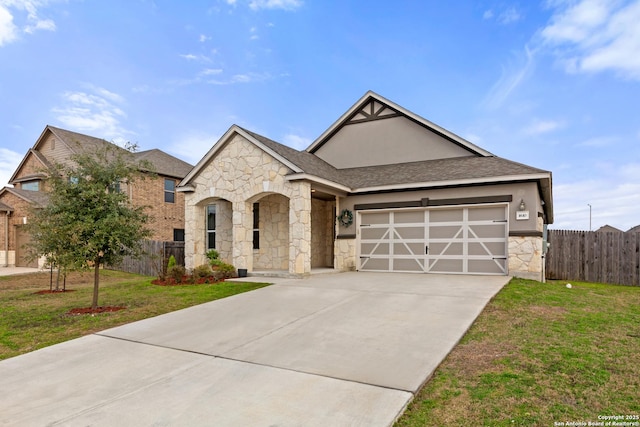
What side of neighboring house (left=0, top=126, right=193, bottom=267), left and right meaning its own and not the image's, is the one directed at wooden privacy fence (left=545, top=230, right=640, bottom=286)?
left

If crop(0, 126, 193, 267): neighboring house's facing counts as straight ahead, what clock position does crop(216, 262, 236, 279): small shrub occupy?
The small shrub is roughly at 10 o'clock from the neighboring house.

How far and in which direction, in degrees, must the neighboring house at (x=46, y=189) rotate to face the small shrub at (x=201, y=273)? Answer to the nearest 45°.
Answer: approximately 45° to its left

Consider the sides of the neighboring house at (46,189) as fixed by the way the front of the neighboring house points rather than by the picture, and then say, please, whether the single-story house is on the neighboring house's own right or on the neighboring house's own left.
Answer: on the neighboring house's own left

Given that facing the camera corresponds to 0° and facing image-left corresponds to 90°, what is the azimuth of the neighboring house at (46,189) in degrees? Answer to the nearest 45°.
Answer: approximately 45°

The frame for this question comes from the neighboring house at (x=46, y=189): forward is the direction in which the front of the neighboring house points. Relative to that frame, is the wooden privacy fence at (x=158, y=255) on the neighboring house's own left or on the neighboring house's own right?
on the neighboring house's own left
